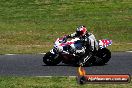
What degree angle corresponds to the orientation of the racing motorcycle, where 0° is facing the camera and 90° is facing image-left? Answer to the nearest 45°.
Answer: approximately 90°
